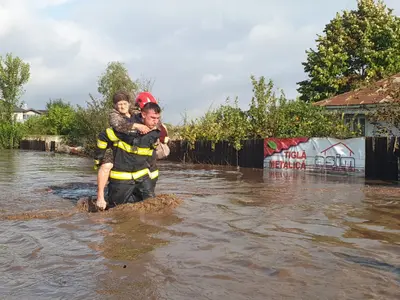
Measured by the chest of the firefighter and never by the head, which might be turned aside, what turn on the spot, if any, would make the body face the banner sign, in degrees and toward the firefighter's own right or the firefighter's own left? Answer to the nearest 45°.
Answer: approximately 90° to the firefighter's own left

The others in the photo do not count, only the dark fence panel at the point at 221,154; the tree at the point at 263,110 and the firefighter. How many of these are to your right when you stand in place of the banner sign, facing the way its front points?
2

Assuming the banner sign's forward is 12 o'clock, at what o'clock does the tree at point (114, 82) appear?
The tree is roughly at 3 o'clock from the banner sign.

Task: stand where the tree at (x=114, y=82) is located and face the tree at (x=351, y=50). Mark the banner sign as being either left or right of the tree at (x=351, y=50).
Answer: right

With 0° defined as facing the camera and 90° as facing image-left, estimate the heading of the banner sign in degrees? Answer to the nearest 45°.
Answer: approximately 45°

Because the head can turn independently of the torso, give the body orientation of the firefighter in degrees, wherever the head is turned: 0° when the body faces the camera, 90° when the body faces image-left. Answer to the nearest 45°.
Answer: approximately 315°

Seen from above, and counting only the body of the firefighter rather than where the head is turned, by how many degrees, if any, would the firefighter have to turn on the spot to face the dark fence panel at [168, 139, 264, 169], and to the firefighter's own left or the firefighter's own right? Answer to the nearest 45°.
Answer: approximately 135° to the firefighter's own left

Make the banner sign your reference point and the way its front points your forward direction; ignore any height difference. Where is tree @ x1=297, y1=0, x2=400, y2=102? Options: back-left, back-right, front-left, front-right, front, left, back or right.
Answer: back-right

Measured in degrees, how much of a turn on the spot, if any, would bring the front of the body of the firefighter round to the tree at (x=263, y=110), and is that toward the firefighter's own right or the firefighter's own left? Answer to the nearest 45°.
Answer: approximately 90° to the firefighter's own left
